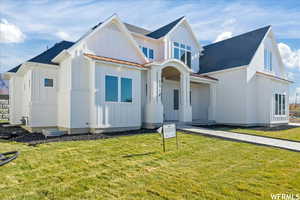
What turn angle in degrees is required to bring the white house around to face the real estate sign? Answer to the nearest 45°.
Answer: approximately 45° to its right
